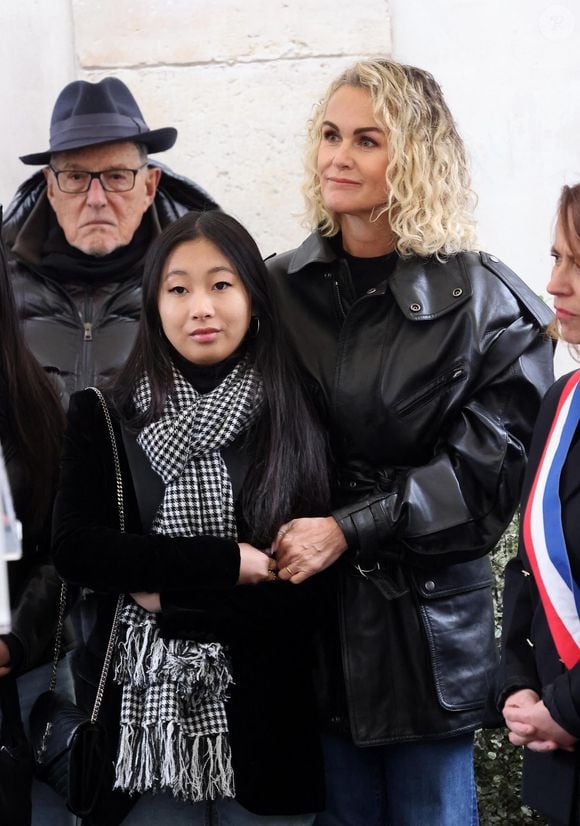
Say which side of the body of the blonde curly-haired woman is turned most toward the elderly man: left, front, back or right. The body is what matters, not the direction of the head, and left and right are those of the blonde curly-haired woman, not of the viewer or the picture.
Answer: right

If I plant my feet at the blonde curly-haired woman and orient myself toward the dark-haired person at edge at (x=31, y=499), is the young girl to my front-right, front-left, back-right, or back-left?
front-left

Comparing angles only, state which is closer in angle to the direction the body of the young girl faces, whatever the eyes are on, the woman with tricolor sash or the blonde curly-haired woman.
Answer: the woman with tricolor sash

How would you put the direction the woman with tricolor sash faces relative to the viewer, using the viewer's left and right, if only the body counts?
facing the viewer and to the left of the viewer

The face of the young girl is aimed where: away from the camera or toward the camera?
toward the camera

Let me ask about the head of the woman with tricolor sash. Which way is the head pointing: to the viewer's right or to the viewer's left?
to the viewer's left

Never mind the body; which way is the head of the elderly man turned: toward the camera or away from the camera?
toward the camera

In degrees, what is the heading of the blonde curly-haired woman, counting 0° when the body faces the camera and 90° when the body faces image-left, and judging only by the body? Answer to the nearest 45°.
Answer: approximately 45°

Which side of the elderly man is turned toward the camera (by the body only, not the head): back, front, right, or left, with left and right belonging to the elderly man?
front

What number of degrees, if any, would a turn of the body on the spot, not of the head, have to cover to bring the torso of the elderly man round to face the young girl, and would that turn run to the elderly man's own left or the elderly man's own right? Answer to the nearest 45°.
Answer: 0° — they already face them

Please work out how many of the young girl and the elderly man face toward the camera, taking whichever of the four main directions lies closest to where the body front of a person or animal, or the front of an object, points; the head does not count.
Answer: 2

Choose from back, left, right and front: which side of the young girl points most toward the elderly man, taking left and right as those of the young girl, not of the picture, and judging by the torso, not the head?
back

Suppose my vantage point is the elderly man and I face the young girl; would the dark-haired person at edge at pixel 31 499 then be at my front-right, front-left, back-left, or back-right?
front-right

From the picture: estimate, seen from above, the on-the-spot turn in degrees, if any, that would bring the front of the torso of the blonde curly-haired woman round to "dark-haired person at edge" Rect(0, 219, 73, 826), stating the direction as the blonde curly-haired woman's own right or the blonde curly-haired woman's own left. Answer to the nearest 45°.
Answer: approximately 45° to the blonde curly-haired woman's own right

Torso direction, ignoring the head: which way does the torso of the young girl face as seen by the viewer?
toward the camera

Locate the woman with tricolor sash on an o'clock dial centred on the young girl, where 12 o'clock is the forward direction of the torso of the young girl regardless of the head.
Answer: The woman with tricolor sash is roughly at 10 o'clock from the young girl.

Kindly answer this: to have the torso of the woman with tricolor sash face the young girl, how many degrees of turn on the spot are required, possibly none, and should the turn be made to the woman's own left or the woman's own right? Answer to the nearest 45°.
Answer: approximately 45° to the woman's own right

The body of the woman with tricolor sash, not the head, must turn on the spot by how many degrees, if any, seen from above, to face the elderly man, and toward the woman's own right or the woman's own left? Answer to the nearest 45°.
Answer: approximately 90° to the woman's own right
